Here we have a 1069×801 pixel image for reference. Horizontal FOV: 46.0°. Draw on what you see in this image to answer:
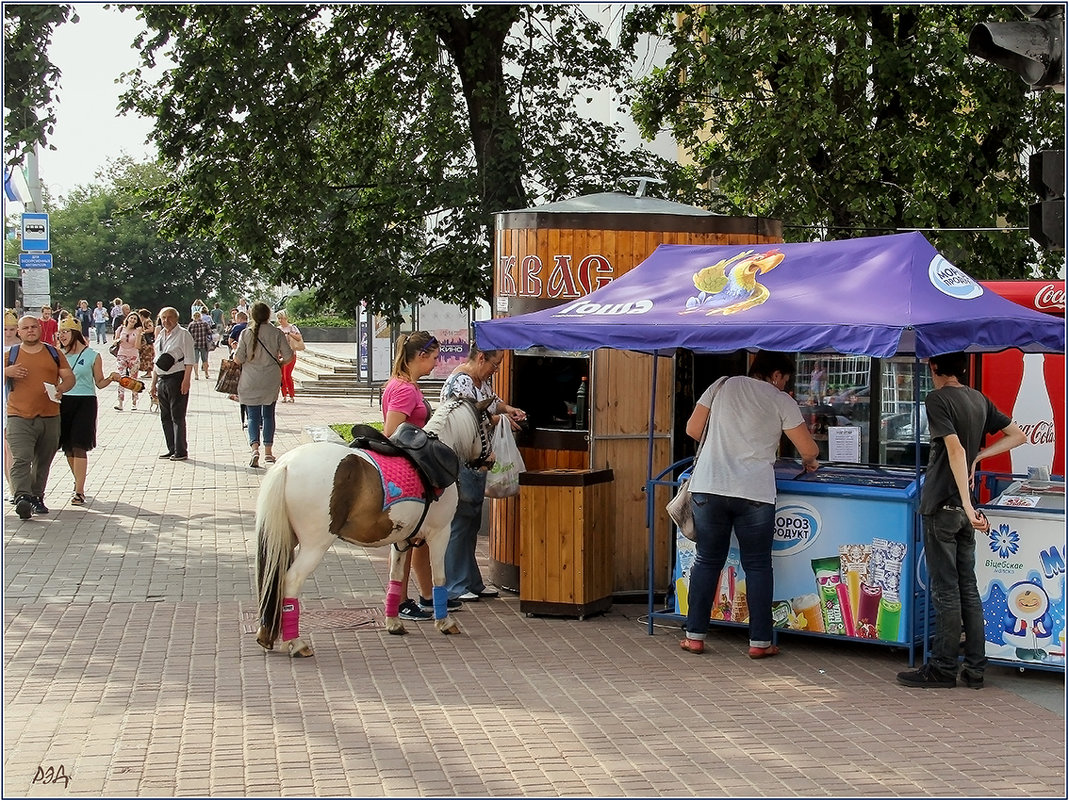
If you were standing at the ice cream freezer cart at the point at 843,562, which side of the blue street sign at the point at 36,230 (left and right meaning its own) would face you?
front

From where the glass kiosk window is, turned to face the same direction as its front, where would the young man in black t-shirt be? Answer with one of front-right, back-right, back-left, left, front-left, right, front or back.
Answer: front

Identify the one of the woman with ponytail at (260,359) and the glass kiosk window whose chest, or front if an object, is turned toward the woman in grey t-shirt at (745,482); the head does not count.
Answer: the glass kiosk window

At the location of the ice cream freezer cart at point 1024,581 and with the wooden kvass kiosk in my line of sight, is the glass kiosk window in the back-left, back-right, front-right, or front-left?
front-right

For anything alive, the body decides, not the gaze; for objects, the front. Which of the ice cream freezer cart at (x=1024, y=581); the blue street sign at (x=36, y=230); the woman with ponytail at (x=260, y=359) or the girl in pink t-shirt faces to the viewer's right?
the girl in pink t-shirt

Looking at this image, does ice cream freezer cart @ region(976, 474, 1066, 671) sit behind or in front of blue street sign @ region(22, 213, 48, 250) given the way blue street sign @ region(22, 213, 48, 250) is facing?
in front

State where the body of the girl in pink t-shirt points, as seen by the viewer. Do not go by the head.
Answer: to the viewer's right

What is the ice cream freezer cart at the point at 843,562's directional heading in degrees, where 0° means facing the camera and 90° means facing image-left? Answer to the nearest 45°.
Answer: approximately 0°

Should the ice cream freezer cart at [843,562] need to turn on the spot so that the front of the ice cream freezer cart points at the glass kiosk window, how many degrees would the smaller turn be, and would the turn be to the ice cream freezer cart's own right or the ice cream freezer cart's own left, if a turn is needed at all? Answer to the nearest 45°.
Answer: approximately 180°

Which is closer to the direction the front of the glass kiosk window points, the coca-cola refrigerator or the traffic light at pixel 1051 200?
the traffic light

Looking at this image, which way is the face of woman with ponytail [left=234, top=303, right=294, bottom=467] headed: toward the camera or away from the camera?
away from the camera

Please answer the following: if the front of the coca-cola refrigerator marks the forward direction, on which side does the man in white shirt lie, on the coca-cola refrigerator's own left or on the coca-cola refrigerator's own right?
on the coca-cola refrigerator's own right

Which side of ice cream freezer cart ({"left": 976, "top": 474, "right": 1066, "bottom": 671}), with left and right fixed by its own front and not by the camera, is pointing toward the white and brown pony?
right

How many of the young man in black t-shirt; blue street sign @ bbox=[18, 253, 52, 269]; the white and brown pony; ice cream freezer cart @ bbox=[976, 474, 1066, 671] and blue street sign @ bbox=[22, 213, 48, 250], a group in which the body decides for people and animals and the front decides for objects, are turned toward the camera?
3

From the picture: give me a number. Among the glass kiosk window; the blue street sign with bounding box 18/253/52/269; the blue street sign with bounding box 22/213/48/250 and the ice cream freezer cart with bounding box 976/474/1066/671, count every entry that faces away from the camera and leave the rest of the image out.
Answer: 0

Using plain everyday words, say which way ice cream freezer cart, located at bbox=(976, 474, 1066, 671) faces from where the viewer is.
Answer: facing the viewer

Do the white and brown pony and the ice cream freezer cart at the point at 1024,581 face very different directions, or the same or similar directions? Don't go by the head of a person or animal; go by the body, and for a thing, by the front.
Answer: very different directions

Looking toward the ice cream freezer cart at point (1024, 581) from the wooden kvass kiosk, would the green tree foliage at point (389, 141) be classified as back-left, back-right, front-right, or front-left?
back-left
